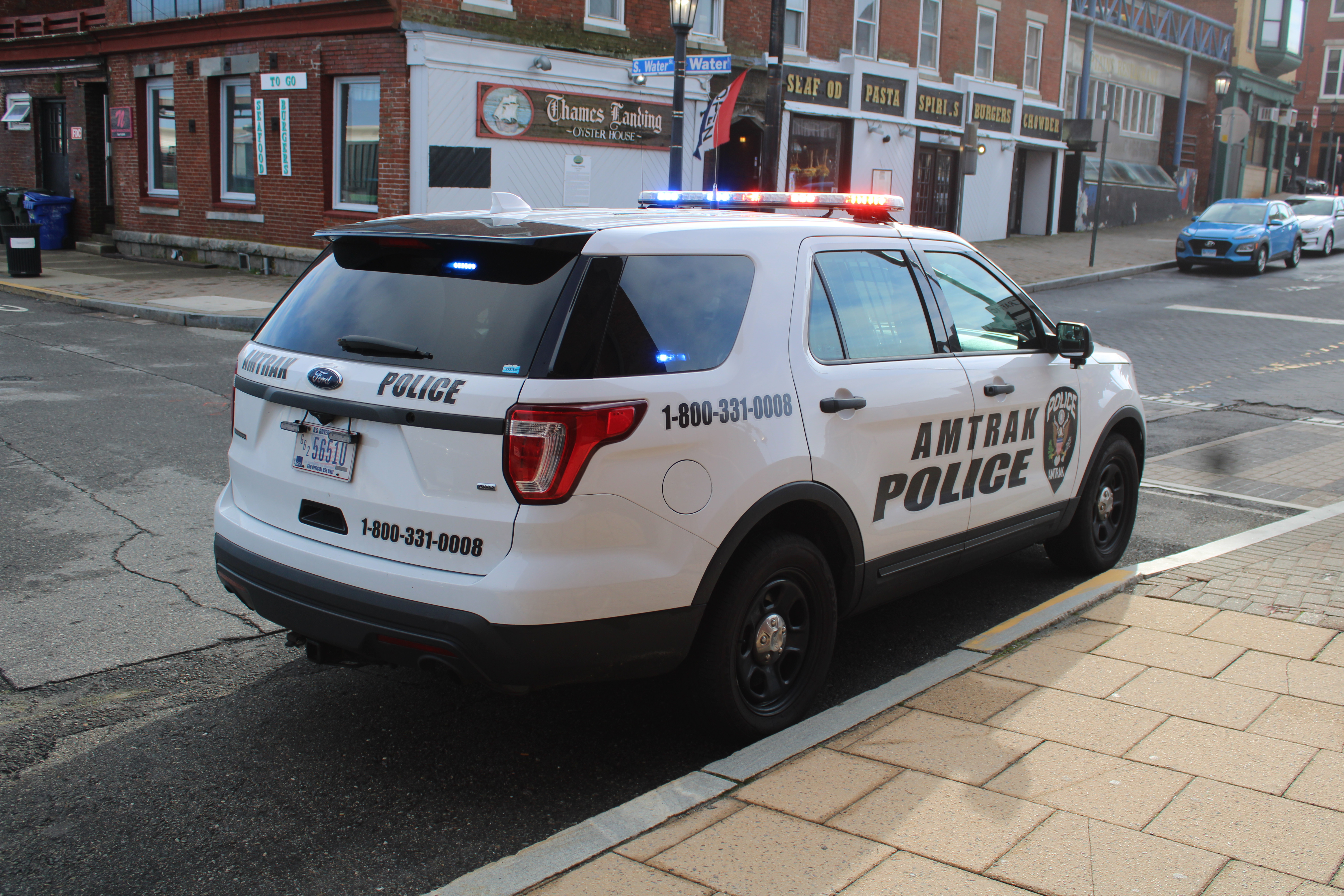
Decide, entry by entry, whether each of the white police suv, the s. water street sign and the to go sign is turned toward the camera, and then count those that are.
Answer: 2

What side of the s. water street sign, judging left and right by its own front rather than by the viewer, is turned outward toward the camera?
front

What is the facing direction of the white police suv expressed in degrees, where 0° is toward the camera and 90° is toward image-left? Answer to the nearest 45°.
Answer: approximately 225°

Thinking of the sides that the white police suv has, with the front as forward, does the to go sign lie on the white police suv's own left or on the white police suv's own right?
on the white police suv's own left

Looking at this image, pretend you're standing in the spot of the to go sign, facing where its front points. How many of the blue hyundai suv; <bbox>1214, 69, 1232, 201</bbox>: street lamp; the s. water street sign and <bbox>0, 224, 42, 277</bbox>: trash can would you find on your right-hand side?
1

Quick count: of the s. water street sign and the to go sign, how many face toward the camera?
2

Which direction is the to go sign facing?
toward the camera

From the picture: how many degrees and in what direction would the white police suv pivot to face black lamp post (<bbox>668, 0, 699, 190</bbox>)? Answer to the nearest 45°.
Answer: approximately 45° to its left

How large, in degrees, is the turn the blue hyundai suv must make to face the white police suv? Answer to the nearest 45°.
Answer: approximately 45° to its left

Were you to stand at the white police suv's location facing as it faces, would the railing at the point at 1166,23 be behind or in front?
in front

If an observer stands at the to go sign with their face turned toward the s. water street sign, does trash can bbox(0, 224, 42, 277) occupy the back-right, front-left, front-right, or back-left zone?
back-right

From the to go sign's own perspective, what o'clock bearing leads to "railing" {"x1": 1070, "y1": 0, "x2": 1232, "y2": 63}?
The railing is roughly at 8 o'clock from the to go sign.

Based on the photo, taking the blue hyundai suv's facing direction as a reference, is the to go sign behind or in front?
in front

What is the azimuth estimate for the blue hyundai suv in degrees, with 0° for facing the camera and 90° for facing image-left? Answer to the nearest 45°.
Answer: approximately 45°
